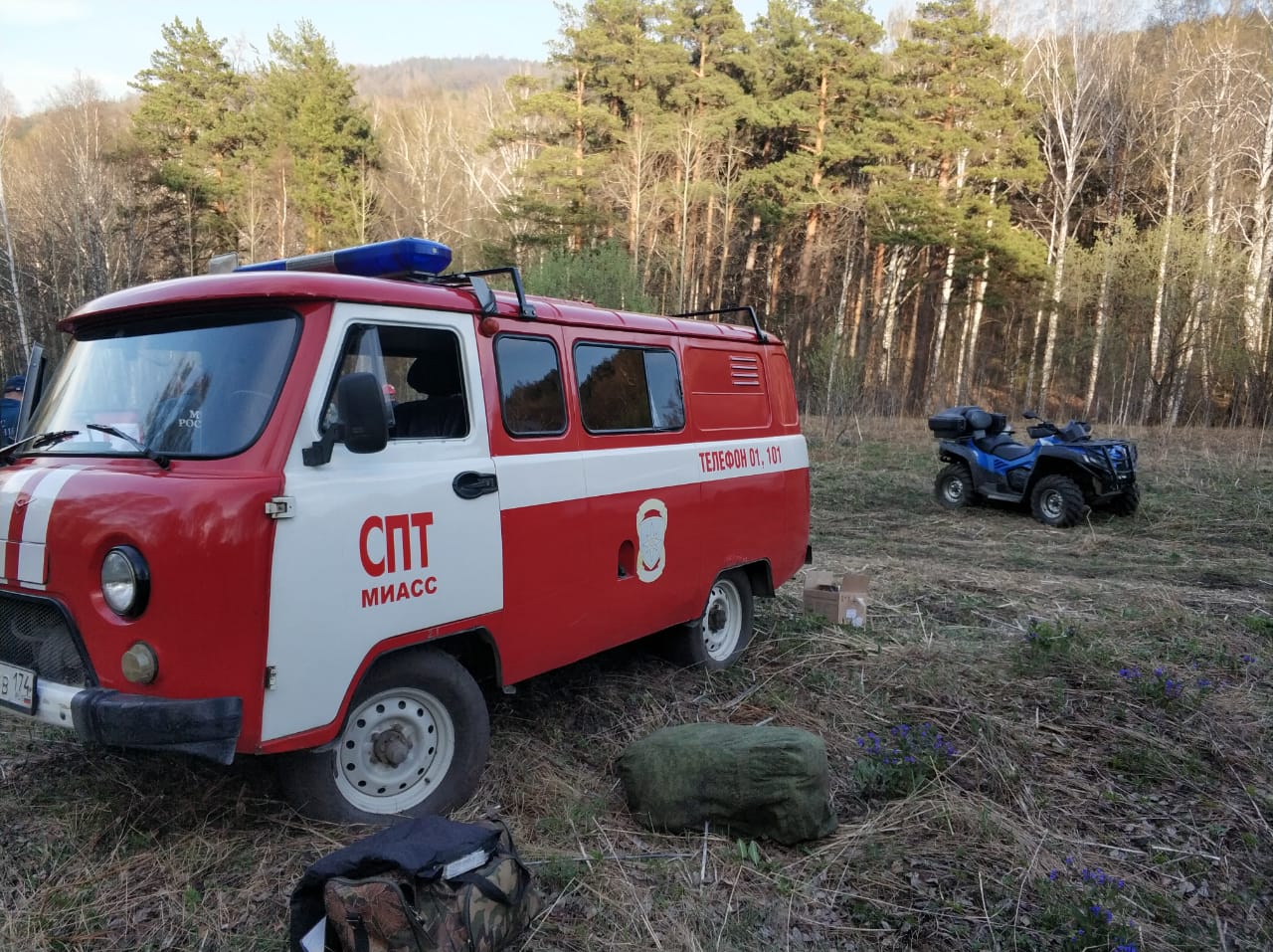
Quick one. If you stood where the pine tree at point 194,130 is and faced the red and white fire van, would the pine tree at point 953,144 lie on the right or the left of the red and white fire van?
left

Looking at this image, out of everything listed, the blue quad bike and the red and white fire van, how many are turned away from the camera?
0

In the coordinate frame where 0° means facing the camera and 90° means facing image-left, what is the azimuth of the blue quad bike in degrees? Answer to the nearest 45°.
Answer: approximately 315°

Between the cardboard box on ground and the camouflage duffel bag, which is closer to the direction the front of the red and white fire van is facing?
the camouflage duffel bag

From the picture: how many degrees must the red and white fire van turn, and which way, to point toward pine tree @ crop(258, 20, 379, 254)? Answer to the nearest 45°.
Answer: approximately 135° to its right

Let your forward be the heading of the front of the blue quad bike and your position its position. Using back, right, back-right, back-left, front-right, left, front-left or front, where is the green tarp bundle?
front-right

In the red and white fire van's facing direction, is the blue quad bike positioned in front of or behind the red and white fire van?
behind

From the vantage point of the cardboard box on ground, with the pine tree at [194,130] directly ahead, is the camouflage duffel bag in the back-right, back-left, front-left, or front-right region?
back-left
